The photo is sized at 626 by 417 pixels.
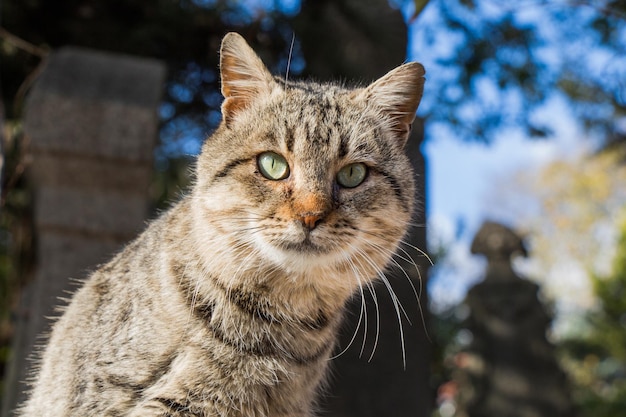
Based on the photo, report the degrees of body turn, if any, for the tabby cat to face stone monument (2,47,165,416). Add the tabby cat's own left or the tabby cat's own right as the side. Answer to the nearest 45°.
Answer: approximately 180°

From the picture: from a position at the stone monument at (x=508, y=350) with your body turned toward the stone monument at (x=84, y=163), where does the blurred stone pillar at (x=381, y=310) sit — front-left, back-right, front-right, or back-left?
front-left

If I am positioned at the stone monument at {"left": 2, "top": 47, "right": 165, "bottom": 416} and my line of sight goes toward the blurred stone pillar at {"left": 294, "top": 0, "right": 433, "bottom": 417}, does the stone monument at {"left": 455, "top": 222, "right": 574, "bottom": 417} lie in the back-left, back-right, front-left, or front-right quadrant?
front-left

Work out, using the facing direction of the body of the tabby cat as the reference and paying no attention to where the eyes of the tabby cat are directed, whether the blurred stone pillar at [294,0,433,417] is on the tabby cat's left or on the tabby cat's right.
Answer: on the tabby cat's left

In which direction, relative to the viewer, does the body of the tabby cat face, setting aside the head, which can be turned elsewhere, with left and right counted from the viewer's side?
facing the viewer and to the right of the viewer

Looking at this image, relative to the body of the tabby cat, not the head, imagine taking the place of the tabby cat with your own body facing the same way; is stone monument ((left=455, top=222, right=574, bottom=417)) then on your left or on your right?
on your left
